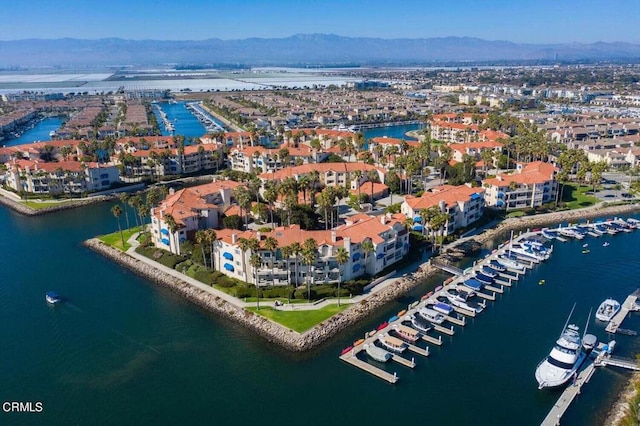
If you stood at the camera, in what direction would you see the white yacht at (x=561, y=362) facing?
facing the viewer and to the left of the viewer

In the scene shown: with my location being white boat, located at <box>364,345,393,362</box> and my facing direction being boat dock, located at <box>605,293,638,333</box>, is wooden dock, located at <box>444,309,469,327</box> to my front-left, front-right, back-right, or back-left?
front-left

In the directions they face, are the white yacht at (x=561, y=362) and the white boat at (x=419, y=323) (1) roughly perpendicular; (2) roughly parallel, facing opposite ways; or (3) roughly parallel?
roughly perpendicular

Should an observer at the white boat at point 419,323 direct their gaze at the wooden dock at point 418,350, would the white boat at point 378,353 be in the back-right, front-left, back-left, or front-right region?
front-right

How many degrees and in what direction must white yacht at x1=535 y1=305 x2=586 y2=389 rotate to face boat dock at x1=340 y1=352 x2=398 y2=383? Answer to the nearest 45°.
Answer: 0° — it already faces it

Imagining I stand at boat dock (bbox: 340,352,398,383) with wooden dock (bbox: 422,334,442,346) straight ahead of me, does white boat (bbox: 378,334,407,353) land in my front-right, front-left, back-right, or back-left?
front-left

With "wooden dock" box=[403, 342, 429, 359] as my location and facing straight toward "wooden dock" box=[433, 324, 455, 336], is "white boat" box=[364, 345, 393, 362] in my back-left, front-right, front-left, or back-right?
back-left

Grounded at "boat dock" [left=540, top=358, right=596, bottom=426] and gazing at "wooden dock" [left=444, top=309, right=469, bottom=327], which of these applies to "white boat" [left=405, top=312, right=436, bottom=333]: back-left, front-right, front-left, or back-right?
front-left

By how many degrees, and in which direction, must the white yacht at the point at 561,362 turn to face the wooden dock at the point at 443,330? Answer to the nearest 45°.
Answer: approximately 45° to its right
